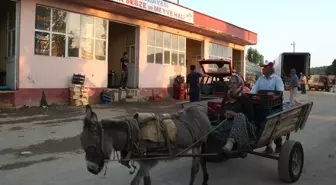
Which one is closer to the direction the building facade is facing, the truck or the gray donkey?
the gray donkey

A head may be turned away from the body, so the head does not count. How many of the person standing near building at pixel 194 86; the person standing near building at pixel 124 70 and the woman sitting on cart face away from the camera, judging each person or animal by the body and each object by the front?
1

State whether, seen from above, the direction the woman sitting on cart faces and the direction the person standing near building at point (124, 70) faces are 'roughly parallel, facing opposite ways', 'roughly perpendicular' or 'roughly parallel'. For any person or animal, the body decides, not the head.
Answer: roughly perpendicular

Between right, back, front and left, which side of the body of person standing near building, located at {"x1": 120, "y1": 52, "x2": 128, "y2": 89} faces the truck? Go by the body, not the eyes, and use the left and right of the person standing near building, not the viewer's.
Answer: left

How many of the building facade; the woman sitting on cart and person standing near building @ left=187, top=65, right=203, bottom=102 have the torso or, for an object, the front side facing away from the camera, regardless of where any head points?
1

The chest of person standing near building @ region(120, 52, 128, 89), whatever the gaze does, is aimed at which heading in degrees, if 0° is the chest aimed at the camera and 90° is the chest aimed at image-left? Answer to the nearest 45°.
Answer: approximately 315°

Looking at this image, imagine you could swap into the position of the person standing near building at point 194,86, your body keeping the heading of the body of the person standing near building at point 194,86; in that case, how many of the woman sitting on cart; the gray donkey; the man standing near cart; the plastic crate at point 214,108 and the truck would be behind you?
4

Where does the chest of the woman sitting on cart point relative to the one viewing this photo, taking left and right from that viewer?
facing the viewer and to the left of the viewer

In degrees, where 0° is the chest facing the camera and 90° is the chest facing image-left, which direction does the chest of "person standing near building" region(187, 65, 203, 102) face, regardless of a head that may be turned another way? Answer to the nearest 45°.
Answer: approximately 180°

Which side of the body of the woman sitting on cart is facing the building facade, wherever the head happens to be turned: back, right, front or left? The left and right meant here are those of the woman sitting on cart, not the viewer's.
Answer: right

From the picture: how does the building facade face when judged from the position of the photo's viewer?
facing the viewer and to the right of the viewer

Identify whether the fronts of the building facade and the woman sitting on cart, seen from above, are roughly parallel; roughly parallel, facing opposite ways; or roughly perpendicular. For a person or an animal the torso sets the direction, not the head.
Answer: roughly perpendicular

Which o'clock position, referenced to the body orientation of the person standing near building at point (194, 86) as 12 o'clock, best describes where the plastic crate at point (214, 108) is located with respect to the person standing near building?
The plastic crate is roughly at 6 o'clock from the person standing near building.

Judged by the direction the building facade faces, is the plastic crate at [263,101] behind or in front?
in front

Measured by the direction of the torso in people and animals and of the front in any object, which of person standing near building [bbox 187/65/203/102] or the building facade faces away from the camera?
the person standing near building

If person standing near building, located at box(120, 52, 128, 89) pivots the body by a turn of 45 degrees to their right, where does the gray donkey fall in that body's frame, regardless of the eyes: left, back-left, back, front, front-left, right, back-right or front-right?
front

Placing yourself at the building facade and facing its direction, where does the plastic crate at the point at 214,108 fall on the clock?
The plastic crate is roughly at 1 o'clock from the building facade.
